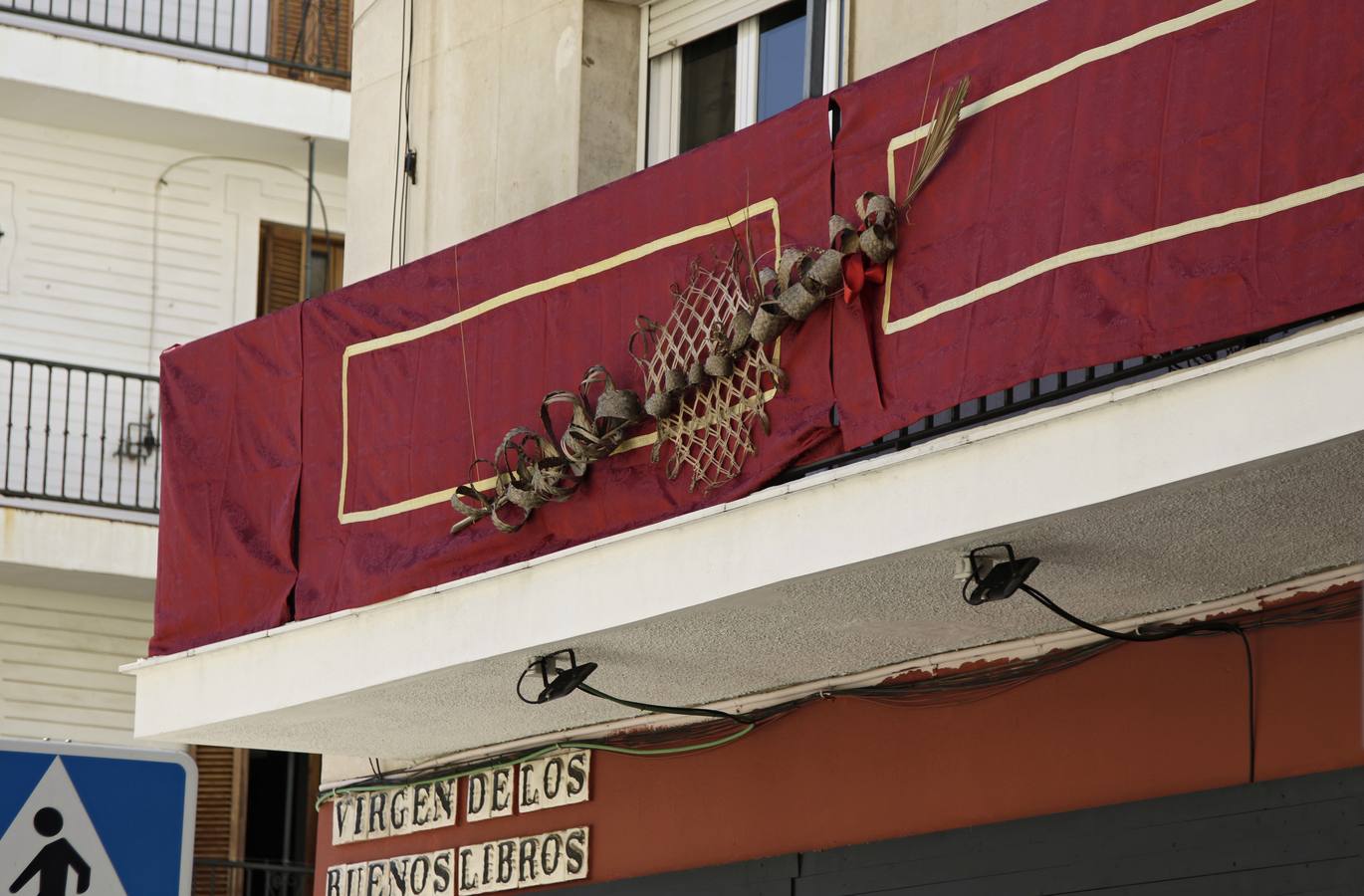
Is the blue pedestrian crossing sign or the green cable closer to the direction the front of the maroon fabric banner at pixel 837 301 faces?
the blue pedestrian crossing sign

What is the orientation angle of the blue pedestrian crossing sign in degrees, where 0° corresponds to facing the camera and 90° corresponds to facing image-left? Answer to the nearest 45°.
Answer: approximately 0°

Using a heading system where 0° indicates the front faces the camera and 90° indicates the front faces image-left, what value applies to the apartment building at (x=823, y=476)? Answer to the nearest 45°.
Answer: approximately 45°

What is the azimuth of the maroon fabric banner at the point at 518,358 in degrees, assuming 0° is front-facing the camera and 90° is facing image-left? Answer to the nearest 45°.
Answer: approximately 45°

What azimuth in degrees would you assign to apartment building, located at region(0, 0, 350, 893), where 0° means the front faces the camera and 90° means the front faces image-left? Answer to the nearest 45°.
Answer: approximately 0°

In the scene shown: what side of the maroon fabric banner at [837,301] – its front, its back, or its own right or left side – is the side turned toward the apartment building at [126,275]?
right

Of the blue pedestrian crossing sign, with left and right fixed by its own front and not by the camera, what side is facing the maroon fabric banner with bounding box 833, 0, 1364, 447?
left

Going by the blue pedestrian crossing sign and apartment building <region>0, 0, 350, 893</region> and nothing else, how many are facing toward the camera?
2

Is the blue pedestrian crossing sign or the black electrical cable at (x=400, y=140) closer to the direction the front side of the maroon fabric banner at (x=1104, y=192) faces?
the blue pedestrian crossing sign

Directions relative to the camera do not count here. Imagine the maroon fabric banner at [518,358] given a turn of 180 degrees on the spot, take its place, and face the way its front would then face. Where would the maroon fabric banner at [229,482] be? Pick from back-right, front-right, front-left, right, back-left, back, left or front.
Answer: left

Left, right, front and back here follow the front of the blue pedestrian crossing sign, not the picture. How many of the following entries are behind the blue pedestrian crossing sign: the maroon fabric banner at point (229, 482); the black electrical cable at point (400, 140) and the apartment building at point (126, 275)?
3
